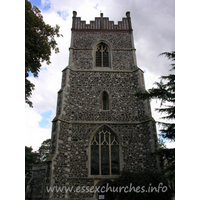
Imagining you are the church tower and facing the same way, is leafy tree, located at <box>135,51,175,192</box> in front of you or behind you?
in front

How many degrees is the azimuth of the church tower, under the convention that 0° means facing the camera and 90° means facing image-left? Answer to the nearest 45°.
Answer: approximately 0°
